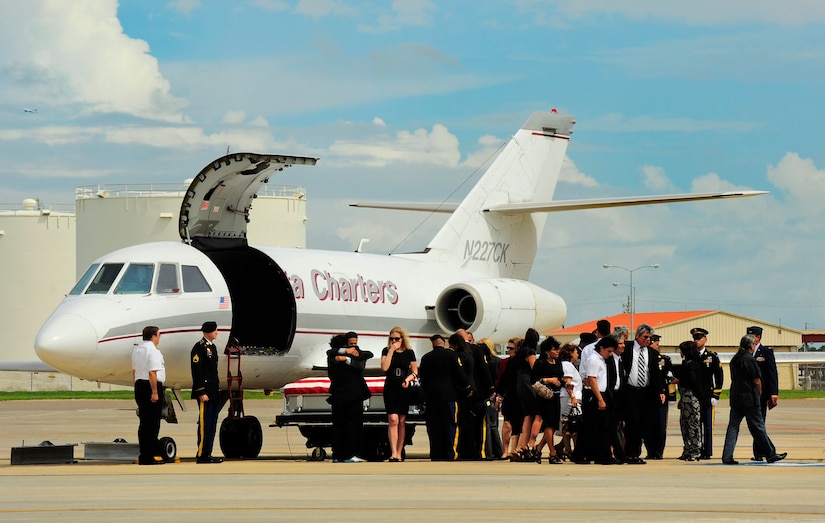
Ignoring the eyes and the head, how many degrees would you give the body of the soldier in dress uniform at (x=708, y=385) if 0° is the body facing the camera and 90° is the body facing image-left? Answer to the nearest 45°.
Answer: approximately 45°

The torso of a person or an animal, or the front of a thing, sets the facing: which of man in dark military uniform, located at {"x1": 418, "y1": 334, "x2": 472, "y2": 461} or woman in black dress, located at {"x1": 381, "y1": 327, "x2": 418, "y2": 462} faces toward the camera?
the woman in black dress

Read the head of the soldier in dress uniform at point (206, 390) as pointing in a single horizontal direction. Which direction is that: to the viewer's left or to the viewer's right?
to the viewer's right

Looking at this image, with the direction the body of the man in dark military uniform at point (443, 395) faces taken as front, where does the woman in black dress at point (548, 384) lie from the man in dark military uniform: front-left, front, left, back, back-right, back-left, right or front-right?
right

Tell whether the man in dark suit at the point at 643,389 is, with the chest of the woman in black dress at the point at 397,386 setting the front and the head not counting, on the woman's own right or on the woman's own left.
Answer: on the woman's own left

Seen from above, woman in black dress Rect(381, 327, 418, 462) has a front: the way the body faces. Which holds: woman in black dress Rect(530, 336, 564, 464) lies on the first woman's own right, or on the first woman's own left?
on the first woman's own left

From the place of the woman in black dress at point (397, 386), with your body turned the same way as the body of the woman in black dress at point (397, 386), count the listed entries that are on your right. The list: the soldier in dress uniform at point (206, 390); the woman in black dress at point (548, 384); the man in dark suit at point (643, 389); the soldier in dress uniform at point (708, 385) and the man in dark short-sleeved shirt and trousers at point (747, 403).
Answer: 1

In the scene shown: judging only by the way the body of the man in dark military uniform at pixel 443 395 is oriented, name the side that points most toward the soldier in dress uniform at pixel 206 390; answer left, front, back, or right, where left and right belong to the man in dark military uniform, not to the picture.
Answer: left

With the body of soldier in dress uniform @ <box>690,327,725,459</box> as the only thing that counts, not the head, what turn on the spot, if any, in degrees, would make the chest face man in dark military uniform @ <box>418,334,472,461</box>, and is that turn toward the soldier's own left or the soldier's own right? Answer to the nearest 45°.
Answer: approximately 45° to the soldier's own right

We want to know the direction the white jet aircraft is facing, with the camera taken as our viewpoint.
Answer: facing the viewer and to the left of the viewer

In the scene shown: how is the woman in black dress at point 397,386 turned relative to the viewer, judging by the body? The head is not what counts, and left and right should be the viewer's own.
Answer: facing the viewer

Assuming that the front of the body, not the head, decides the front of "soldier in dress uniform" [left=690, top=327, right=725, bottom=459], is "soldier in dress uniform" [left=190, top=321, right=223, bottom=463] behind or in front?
in front

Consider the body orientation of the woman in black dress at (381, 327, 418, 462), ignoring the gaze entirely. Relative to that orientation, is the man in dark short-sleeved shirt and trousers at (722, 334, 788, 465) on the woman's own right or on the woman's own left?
on the woman's own left

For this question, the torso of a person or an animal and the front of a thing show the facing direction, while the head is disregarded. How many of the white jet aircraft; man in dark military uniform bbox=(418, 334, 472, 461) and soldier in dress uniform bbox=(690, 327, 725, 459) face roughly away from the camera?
1

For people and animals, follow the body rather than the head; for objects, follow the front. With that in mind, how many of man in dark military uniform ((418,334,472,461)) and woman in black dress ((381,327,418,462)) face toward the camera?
1
